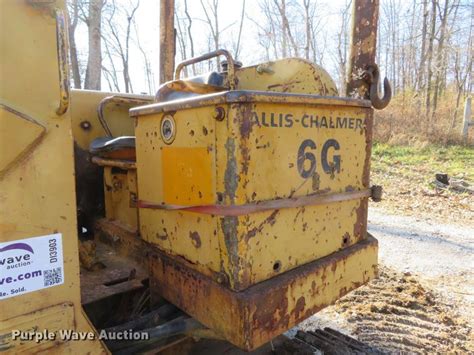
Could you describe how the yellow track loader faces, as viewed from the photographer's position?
facing away from the viewer and to the left of the viewer

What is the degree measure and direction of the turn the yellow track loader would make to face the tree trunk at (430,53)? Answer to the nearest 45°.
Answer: approximately 90° to its right

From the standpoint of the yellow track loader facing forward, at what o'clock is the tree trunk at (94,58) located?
The tree trunk is roughly at 1 o'clock from the yellow track loader.
